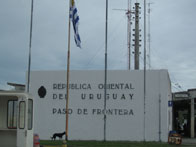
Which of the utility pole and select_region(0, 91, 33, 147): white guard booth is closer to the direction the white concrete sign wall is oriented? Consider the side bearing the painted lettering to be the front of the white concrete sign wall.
the white guard booth

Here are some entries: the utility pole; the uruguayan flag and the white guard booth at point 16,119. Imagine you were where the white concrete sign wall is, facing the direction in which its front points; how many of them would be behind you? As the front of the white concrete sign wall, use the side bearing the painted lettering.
1

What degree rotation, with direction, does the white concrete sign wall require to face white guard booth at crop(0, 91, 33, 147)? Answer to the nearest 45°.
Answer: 0° — it already faces it

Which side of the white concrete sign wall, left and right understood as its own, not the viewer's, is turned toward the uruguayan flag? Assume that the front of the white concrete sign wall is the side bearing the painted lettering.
front

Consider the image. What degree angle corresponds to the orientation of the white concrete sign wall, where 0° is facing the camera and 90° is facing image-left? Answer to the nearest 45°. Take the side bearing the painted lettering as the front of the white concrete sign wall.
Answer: approximately 0°

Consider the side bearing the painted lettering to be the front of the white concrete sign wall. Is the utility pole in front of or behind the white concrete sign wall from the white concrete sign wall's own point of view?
behind
